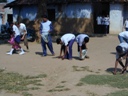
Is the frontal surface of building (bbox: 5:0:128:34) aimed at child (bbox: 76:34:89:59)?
yes

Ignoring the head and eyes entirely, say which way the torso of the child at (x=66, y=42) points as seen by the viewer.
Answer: to the viewer's left

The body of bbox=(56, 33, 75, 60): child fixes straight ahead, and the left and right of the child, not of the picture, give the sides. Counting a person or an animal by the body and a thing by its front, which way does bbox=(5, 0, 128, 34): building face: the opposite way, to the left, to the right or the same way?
to the left

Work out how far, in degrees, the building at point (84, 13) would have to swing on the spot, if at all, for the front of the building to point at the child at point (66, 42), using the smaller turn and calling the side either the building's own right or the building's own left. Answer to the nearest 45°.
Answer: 0° — it already faces them

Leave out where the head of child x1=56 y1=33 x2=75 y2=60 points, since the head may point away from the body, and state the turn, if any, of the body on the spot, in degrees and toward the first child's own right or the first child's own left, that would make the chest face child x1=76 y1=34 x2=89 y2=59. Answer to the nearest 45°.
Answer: approximately 180°

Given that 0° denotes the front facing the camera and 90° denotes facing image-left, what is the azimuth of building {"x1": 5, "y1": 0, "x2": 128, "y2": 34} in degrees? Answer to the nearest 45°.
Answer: approximately 0°

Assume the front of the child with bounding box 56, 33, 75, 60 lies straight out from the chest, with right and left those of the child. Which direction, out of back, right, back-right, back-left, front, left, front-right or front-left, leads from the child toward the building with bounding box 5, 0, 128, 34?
right

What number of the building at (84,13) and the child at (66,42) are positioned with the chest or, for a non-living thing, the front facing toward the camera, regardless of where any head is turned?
1
